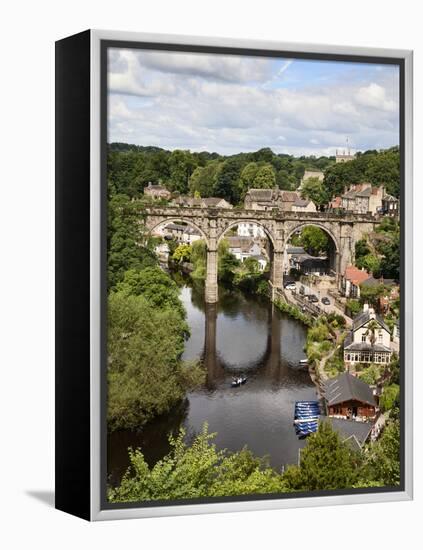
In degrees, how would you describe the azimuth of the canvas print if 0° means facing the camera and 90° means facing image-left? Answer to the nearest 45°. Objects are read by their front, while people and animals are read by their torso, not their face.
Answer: approximately 315°

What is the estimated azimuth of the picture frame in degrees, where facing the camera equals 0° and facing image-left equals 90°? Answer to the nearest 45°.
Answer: approximately 315°
